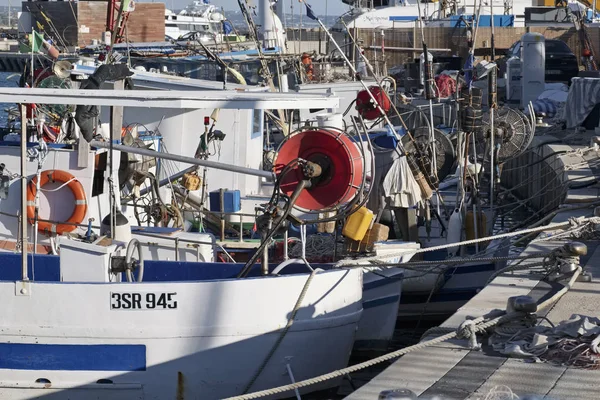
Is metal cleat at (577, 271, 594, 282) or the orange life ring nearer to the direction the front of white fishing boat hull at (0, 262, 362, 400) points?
the metal cleat

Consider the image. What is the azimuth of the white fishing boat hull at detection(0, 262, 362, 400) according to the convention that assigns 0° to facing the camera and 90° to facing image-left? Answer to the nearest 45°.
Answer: approximately 270°

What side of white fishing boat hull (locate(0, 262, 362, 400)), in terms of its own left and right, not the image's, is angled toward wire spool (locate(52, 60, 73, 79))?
left

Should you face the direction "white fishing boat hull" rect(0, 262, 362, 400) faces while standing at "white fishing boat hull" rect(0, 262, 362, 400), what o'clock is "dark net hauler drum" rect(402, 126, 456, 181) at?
The dark net hauler drum is roughly at 10 o'clock from the white fishing boat hull.

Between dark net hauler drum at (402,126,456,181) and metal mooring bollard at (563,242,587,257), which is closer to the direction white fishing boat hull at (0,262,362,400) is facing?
the metal mooring bollard

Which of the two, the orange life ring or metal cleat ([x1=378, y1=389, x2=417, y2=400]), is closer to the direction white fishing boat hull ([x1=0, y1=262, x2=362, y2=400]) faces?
the metal cleat

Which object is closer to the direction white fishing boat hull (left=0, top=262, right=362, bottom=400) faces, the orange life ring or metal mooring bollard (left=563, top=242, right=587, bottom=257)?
the metal mooring bollard

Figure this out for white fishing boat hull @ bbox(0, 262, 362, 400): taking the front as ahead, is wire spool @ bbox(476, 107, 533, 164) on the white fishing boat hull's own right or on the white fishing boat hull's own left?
on the white fishing boat hull's own left

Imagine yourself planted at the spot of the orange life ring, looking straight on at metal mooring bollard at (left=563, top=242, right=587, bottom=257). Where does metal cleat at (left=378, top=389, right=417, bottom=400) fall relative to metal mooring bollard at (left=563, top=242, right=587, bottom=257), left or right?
right
